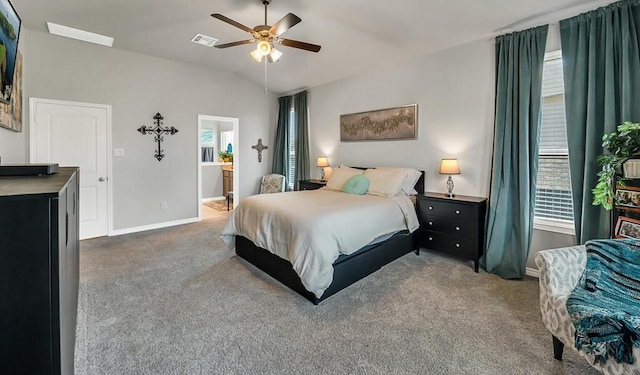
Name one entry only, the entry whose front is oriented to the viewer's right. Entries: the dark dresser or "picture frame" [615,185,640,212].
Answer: the dark dresser

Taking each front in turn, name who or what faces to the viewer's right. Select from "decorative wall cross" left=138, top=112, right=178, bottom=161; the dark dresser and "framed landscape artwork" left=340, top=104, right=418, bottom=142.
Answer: the dark dresser

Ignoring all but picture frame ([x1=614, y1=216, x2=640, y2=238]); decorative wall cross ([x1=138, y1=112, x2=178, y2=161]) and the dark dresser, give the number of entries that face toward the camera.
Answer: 2

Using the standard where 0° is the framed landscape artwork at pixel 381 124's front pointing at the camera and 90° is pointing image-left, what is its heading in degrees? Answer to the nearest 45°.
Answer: approximately 45°

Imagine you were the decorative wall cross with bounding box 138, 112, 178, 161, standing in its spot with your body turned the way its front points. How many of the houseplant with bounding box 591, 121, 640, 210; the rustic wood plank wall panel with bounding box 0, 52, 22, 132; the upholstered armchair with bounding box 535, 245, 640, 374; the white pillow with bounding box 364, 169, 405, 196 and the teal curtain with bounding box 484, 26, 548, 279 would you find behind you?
0

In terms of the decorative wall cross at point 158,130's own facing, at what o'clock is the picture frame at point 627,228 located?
The picture frame is roughly at 11 o'clock from the decorative wall cross.

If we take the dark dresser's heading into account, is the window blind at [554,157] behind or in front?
in front

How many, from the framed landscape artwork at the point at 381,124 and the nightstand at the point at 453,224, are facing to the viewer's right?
0

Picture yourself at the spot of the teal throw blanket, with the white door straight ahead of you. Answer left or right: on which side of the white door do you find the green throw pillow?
right

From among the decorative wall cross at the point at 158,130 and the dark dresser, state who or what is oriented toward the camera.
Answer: the decorative wall cross

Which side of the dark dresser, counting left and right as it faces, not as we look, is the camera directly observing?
right

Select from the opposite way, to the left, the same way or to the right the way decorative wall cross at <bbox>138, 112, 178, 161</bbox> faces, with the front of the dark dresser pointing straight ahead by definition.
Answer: to the right

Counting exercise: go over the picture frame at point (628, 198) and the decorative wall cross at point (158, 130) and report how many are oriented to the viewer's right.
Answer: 0

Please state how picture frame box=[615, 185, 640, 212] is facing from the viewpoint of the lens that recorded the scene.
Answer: facing the viewer and to the left of the viewer

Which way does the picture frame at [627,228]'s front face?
toward the camera

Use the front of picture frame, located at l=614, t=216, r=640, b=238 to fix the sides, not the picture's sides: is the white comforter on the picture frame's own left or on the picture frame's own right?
on the picture frame's own right

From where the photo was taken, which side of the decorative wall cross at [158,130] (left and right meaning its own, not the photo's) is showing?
front

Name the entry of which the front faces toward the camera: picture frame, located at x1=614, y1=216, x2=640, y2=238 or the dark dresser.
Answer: the picture frame

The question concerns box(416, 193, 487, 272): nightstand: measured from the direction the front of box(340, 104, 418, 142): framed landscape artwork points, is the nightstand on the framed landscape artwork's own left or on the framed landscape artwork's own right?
on the framed landscape artwork's own left

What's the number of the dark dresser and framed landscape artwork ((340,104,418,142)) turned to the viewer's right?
1
